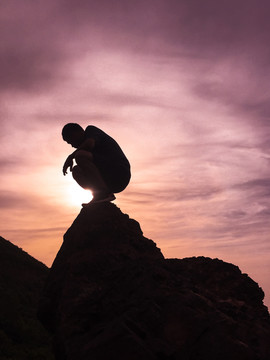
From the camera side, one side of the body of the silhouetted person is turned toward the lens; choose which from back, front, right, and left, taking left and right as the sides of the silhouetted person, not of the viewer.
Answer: left

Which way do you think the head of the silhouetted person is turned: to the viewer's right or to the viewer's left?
to the viewer's left
